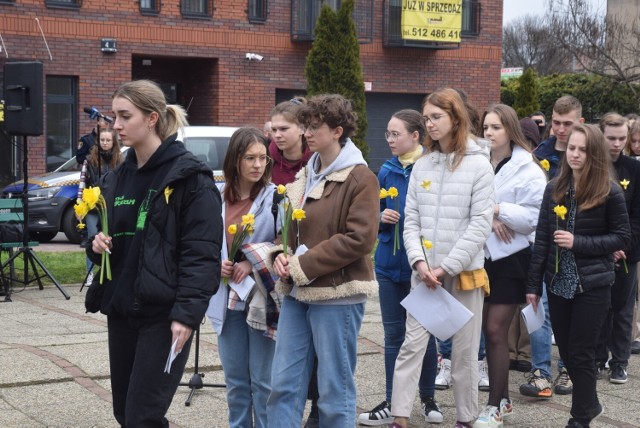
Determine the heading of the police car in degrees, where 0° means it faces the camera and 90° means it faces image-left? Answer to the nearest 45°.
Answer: approximately 45°

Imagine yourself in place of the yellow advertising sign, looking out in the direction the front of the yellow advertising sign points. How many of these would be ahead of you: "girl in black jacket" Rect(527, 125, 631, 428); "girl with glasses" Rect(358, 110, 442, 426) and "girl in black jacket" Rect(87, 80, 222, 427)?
3

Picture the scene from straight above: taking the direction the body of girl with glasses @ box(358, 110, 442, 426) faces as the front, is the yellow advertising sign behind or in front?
behind

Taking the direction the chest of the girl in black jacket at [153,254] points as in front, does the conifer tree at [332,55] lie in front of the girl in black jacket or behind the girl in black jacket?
behind

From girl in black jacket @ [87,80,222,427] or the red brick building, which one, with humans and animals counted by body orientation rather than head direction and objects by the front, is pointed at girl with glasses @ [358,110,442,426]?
the red brick building

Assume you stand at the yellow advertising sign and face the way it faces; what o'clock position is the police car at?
The police car is roughly at 1 o'clock from the yellow advertising sign.

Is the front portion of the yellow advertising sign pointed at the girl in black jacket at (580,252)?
yes
